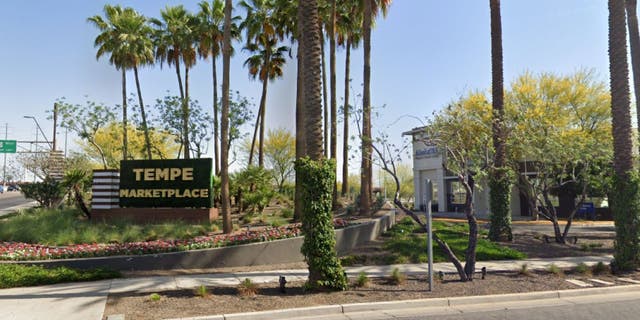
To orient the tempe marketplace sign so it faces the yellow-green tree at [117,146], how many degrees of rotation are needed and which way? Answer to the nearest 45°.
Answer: approximately 180°

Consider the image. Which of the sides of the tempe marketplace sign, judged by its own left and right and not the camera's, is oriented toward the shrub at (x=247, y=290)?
front

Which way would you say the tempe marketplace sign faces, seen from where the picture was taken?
facing the viewer

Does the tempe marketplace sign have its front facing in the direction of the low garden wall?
yes

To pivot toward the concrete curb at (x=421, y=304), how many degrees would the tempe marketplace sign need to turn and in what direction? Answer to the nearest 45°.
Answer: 0° — it already faces it

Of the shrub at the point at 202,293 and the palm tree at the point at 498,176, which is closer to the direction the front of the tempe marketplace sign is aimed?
the shrub

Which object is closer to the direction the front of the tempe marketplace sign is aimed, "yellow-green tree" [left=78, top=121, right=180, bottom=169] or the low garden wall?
the low garden wall

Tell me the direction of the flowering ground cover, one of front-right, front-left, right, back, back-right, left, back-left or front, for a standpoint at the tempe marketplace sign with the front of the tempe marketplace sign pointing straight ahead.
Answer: front

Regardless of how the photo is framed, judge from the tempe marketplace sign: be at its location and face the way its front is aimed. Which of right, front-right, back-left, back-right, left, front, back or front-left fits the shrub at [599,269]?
front-left

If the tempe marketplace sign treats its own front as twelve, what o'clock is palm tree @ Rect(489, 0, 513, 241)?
The palm tree is roughly at 10 o'clock from the tempe marketplace sign.

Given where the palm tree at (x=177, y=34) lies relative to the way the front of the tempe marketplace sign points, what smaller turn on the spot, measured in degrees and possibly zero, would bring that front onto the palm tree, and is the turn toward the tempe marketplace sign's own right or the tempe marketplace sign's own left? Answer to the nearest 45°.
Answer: approximately 180°

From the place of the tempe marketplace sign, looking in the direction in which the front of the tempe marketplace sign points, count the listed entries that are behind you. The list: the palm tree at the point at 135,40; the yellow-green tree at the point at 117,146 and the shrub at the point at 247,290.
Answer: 2
